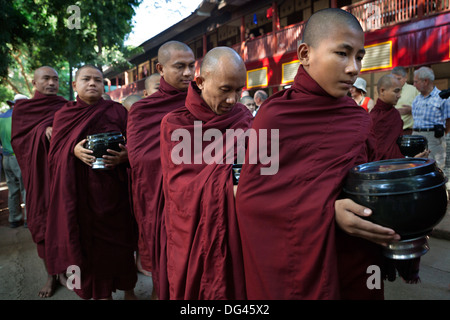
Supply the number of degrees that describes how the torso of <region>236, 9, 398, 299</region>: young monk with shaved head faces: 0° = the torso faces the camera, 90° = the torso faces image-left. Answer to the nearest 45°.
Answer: approximately 315°

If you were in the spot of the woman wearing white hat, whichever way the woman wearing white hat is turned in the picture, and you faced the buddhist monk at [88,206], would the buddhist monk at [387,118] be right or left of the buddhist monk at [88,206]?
left

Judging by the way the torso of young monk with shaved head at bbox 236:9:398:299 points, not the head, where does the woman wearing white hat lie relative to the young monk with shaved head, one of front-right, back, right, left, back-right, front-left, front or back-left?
back-left

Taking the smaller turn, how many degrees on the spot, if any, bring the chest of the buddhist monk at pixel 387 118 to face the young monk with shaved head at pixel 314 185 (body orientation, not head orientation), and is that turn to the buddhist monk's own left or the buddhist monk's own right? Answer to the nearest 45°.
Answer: approximately 90° to the buddhist monk's own right

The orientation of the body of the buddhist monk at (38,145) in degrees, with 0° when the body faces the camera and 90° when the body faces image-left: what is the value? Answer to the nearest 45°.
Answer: approximately 315°

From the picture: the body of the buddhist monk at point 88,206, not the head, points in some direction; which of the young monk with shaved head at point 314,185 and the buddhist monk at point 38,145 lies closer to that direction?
the young monk with shaved head

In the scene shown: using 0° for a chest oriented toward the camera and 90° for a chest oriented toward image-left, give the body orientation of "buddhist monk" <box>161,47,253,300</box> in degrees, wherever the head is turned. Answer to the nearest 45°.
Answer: approximately 315°

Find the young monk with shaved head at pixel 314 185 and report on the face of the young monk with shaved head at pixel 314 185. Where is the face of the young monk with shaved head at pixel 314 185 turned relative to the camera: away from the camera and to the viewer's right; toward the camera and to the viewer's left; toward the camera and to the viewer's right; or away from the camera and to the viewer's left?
toward the camera and to the viewer's right
